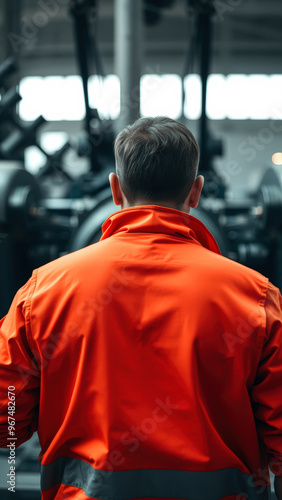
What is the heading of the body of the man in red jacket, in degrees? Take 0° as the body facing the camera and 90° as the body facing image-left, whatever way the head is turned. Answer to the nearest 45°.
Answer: approximately 180°

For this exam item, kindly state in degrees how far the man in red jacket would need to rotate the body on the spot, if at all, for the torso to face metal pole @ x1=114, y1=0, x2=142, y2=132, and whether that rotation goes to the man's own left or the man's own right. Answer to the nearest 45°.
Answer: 0° — they already face it
